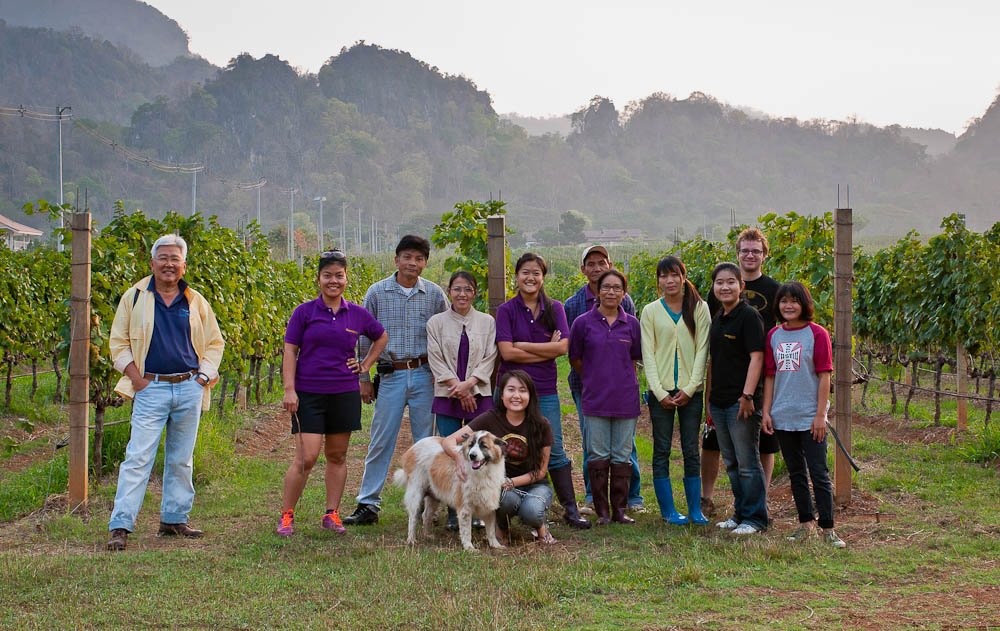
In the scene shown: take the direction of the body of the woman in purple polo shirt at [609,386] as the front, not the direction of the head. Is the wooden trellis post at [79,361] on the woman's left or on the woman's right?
on the woman's right

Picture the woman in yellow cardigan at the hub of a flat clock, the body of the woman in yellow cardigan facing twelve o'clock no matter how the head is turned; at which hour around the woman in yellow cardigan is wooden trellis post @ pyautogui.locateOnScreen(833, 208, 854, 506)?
The wooden trellis post is roughly at 8 o'clock from the woman in yellow cardigan.

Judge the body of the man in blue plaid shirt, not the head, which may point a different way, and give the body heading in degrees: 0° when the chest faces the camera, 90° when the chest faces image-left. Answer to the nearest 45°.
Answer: approximately 0°

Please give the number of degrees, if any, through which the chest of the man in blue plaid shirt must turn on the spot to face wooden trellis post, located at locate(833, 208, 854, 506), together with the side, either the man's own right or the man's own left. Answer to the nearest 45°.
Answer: approximately 90° to the man's own left

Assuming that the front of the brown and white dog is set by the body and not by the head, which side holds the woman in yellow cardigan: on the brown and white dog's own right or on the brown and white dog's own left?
on the brown and white dog's own left

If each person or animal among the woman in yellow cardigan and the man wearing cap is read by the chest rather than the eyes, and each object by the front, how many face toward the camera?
2

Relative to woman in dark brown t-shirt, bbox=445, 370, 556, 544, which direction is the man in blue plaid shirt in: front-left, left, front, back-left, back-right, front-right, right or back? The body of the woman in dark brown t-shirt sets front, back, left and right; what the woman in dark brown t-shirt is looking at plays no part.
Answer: back-right

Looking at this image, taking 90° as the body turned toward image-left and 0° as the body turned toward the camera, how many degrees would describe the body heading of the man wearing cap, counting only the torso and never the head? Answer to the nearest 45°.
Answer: approximately 0°
